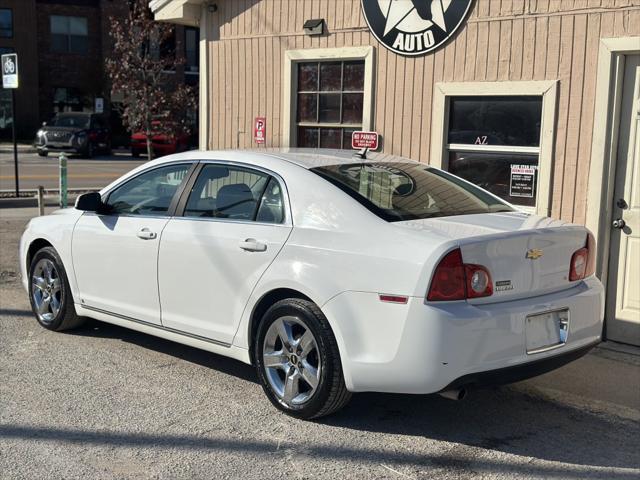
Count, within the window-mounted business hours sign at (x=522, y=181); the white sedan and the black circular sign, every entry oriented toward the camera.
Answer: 2

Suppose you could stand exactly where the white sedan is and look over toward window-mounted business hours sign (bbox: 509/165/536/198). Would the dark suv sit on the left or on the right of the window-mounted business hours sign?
left

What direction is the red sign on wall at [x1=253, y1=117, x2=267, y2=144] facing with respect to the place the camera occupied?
facing the viewer

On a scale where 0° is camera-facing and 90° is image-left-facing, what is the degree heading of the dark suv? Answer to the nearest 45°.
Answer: approximately 45°

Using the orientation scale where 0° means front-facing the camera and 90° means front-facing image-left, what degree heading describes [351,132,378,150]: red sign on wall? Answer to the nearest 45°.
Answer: approximately 0°

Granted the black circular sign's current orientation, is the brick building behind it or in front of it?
behind

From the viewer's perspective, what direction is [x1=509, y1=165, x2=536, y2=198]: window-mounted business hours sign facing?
toward the camera

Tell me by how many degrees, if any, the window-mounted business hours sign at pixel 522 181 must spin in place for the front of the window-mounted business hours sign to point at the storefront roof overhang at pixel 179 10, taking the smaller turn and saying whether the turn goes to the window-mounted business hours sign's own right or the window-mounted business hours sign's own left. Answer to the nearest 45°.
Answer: approximately 135° to the window-mounted business hours sign's own right

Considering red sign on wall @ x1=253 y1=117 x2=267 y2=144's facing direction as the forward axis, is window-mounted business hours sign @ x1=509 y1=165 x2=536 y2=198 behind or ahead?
ahead

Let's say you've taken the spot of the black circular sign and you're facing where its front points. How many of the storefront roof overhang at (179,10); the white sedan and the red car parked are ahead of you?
1
